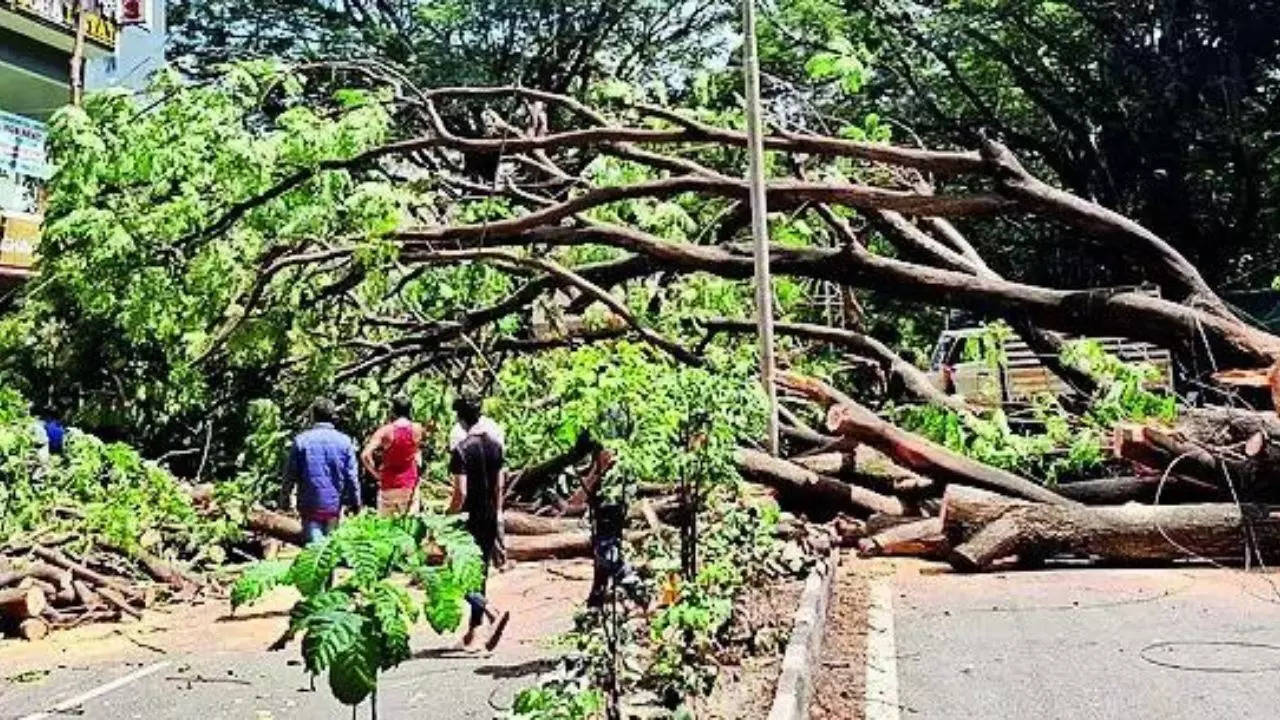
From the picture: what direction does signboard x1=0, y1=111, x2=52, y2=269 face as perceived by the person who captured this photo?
facing the viewer and to the right of the viewer

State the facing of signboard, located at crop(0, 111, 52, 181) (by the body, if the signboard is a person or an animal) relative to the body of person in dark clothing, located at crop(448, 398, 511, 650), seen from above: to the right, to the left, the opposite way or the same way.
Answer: the opposite way

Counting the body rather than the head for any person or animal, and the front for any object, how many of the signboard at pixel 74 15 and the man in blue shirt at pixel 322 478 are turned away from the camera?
1

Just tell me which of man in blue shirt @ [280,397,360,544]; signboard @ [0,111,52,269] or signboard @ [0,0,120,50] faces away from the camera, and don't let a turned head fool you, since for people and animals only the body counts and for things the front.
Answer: the man in blue shirt

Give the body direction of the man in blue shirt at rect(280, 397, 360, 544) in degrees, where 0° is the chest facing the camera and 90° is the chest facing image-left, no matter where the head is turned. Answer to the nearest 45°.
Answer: approximately 180°

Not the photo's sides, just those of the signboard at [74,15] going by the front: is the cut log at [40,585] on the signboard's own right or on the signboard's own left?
on the signboard's own right

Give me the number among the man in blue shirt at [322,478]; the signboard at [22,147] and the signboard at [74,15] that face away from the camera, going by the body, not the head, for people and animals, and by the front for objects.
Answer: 1

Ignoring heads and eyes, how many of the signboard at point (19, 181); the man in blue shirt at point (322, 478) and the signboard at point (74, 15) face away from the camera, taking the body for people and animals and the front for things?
1

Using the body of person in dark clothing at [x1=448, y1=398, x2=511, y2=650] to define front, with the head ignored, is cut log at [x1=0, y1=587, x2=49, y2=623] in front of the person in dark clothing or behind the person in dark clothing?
in front

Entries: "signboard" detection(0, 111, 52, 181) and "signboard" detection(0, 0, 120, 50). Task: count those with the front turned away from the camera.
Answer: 0

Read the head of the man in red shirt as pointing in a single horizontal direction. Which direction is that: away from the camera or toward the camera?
away from the camera

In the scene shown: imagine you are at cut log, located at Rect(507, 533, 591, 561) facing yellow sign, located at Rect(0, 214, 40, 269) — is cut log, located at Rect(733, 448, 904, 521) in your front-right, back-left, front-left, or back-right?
back-right

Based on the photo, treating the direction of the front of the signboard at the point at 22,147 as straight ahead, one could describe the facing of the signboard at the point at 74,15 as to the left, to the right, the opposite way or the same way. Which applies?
the same way

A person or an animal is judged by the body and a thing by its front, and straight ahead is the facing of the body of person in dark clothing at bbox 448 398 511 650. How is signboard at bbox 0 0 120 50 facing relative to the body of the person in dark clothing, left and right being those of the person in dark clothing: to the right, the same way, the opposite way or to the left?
the opposite way

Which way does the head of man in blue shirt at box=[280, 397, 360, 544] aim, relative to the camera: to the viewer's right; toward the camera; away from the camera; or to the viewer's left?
away from the camera
